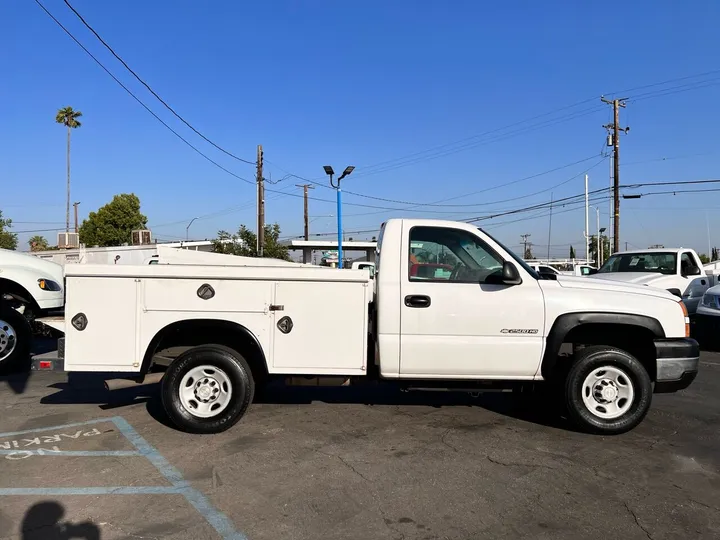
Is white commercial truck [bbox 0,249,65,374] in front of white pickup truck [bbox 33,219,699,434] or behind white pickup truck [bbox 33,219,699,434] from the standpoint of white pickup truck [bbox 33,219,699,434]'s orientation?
behind

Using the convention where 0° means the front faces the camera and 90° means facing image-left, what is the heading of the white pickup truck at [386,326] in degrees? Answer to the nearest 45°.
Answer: approximately 270°

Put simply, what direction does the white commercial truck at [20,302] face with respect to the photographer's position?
facing the viewer and to the right of the viewer

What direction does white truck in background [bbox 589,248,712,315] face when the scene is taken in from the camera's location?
facing the viewer and to the left of the viewer

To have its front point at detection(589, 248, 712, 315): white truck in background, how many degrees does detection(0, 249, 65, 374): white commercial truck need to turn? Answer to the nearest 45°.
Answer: approximately 45° to its left

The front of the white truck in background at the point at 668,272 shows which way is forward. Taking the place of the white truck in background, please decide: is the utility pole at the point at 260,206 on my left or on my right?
on my right

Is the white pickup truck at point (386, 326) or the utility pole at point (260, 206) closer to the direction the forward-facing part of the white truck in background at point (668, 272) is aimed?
the white pickup truck

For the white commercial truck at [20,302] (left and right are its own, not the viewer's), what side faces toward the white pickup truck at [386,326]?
front

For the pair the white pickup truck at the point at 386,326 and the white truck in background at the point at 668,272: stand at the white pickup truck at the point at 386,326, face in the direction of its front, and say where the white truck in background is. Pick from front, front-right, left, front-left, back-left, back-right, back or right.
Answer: front-left

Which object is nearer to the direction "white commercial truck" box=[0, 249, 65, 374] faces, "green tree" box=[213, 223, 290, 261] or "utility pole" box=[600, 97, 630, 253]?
the utility pole

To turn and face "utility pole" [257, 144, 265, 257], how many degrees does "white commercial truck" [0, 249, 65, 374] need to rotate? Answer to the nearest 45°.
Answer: approximately 90° to its left

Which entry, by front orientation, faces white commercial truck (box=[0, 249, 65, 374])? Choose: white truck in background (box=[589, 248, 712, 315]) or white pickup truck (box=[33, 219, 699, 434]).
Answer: the white truck in background

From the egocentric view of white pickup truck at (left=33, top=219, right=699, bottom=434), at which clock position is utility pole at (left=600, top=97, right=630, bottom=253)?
The utility pole is roughly at 10 o'clock from the white pickup truck.

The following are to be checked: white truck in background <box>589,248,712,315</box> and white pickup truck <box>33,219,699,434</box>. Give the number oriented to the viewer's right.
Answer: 1
